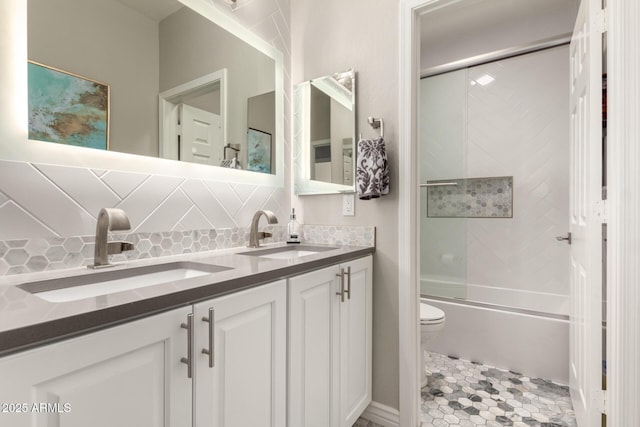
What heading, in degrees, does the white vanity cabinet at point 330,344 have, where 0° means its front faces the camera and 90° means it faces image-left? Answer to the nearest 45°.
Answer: approximately 315°

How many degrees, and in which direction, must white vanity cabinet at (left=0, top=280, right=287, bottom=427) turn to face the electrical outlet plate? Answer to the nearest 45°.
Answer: approximately 90° to its left

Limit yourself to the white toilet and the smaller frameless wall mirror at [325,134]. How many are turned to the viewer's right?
1

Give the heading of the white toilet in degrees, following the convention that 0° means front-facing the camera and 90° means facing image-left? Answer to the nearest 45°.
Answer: approximately 270°

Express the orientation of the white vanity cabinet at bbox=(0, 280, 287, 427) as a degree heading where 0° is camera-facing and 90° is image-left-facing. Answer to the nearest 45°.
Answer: approximately 315°

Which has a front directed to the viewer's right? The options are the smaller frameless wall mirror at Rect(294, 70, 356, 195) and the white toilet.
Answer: the white toilet

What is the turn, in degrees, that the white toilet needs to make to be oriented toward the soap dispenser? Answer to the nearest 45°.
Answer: approximately 135° to its right

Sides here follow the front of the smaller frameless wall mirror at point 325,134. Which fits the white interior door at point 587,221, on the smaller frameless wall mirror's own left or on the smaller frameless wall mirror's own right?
on the smaller frameless wall mirror's own left

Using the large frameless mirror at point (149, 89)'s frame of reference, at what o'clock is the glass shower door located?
The glass shower door is roughly at 10 o'clock from the large frameless mirror.
